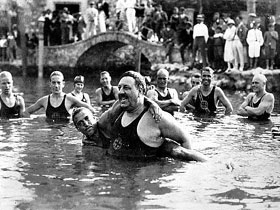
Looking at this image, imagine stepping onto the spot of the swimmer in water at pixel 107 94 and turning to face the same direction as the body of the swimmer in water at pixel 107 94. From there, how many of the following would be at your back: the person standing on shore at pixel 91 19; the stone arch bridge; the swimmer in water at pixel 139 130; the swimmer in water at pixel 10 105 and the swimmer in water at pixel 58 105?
2

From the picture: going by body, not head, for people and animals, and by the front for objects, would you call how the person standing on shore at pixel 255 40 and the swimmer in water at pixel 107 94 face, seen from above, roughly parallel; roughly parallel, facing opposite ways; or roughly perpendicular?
roughly parallel

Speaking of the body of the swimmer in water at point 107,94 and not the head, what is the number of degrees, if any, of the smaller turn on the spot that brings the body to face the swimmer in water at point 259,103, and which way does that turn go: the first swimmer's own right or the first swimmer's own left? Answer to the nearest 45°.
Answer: approximately 45° to the first swimmer's own left

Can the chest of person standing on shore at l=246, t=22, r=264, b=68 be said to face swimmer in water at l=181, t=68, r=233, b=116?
yes

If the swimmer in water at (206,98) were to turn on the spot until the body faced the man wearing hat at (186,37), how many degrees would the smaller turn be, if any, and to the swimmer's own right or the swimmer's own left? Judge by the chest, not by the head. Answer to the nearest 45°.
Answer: approximately 180°

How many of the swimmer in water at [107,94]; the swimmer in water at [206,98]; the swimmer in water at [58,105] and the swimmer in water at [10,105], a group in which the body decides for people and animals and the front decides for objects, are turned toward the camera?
4

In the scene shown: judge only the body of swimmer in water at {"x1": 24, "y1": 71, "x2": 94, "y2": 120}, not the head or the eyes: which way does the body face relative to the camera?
toward the camera

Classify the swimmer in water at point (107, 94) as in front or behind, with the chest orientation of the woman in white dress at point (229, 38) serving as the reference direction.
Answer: in front

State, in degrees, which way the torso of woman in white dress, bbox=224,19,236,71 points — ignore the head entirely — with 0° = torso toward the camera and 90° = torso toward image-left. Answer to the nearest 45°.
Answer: approximately 45°

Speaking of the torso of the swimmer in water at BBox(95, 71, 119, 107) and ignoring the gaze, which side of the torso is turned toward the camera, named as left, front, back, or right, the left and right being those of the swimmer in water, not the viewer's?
front

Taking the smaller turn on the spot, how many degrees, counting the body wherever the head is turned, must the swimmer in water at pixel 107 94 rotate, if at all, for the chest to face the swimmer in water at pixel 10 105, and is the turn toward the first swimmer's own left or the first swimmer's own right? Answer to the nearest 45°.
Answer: approximately 45° to the first swimmer's own right

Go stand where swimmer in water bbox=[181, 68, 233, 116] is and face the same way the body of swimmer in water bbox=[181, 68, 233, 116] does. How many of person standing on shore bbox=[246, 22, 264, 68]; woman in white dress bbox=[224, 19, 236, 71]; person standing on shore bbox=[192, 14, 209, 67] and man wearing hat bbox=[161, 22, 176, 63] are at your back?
4

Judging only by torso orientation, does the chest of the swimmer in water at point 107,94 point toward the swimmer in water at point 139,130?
yes

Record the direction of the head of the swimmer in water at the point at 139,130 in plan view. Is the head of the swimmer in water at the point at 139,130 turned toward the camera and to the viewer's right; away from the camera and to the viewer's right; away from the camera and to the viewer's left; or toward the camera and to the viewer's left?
toward the camera and to the viewer's left

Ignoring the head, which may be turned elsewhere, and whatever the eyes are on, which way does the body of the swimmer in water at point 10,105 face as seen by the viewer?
toward the camera
